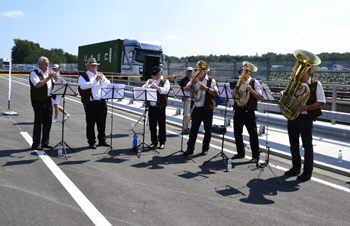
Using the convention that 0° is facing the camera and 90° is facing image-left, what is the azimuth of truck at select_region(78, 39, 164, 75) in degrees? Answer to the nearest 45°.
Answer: approximately 315°

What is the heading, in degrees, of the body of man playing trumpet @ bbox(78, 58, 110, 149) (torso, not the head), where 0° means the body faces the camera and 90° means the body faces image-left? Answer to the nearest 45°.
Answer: approximately 315°

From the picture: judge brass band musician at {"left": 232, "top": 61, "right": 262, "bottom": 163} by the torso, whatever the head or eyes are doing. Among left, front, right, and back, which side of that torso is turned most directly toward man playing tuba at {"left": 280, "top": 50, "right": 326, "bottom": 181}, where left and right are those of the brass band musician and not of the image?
left

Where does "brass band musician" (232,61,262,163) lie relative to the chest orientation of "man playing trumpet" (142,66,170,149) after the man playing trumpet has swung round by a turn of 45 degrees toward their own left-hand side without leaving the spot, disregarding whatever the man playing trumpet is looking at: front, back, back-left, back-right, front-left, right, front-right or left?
front-left

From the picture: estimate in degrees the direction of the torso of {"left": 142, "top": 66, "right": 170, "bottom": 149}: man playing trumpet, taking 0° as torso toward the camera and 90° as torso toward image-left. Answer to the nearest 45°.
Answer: approximately 45°

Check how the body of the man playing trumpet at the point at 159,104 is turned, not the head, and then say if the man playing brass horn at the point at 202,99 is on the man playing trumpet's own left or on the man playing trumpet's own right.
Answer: on the man playing trumpet's own left

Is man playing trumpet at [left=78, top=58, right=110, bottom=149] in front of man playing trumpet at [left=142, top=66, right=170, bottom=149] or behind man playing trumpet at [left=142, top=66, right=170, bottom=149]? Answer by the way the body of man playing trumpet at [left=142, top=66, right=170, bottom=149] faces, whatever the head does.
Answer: in front

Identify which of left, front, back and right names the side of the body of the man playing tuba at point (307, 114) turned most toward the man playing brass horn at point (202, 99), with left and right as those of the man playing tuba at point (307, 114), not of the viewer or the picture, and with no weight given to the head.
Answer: right

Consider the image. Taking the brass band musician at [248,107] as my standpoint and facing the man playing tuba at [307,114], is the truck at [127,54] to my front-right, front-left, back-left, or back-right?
back-left
